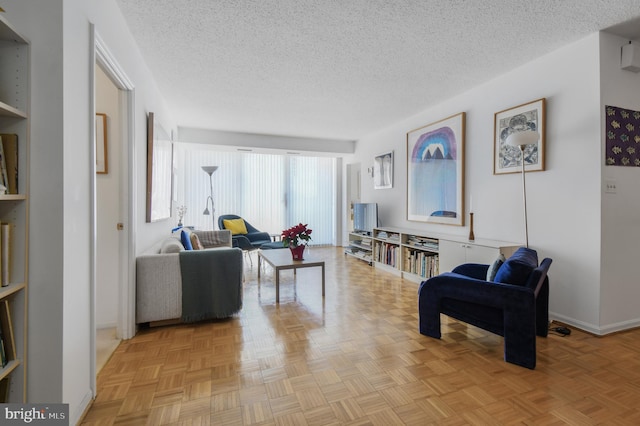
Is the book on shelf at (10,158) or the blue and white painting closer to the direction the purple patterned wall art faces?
the book on shelf

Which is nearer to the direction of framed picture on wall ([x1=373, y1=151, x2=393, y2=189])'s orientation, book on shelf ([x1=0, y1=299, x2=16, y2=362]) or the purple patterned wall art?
the book on shelf

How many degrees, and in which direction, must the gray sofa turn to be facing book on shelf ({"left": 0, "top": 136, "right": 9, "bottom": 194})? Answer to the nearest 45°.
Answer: approximately 135° to its right

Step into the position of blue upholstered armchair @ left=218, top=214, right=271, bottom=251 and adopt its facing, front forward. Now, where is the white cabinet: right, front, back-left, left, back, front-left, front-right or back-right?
front

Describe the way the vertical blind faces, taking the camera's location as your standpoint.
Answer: facing the viewer

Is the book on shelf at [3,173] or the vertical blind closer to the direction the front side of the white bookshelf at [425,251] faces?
the book on shelf

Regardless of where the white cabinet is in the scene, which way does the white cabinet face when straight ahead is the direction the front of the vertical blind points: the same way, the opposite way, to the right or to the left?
to the right

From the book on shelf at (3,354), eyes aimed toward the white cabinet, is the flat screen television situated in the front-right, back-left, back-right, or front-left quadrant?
front-left

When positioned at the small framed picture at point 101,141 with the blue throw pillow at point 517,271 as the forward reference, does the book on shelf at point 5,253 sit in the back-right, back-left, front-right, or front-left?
front-right

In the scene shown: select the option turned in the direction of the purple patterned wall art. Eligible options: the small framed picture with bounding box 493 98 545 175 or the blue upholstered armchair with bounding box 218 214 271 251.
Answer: the blue upholstered armchair

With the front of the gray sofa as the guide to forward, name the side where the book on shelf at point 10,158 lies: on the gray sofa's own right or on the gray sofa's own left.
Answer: on the gray sofa's own right

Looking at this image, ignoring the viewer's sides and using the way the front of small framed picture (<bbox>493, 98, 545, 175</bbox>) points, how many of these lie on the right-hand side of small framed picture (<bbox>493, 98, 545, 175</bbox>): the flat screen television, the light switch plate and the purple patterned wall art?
1

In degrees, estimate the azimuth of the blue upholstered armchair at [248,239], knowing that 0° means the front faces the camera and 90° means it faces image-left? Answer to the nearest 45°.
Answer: approximately 315°

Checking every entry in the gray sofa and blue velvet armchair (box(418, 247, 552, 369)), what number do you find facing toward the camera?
0

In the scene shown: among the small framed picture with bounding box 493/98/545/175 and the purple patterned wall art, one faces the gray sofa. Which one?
the small framed picture

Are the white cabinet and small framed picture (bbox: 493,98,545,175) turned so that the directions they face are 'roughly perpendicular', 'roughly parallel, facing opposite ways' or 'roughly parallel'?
roughly parallel

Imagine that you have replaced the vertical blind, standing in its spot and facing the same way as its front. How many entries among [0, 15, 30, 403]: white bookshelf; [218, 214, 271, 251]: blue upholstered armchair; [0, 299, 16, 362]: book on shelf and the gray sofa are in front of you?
4
